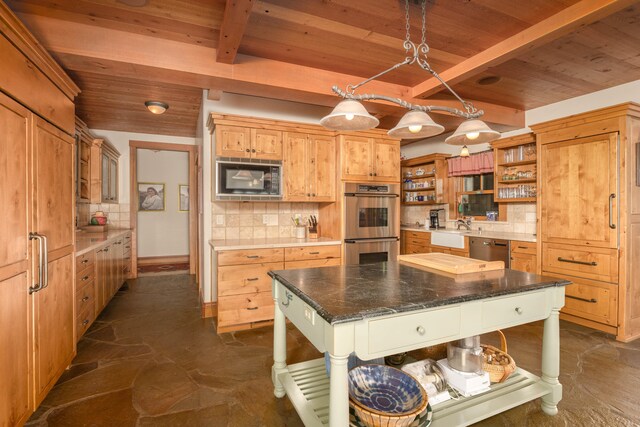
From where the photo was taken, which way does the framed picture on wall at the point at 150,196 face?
toward the camera

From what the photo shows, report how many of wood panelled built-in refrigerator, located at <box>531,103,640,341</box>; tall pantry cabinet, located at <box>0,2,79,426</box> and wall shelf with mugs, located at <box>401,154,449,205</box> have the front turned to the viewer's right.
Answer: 1

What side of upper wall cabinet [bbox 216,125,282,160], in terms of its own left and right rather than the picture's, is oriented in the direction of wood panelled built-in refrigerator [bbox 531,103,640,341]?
left

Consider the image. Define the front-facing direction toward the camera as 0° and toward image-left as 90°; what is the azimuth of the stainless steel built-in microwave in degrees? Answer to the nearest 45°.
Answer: approximately 0°

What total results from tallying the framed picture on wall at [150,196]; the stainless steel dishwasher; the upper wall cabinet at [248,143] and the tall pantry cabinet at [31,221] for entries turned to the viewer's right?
1

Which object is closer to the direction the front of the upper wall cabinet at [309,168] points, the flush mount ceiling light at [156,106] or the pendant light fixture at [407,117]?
the pendant light fixture

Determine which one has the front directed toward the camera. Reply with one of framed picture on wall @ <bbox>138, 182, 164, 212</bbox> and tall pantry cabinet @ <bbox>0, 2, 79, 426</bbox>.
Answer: the framed picture on wall

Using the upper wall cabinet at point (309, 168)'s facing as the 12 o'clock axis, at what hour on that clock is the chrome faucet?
The chrome faucet is roughly at 8 o'clock from the upper wall cabinet.

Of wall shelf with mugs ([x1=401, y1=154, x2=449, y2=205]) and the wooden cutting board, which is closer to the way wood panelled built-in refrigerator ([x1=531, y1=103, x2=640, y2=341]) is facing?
the wooden cutting board

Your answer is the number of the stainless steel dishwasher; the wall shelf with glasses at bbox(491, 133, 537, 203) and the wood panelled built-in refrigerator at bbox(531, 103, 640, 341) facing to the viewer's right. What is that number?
0

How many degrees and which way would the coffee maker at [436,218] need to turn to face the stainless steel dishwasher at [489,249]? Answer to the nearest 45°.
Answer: approximately 90° to its left

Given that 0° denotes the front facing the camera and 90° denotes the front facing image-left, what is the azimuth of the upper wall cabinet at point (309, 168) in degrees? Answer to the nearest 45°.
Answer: approximately 0°

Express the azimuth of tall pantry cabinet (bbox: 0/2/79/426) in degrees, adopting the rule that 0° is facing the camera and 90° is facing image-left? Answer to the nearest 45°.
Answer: approximately 270°

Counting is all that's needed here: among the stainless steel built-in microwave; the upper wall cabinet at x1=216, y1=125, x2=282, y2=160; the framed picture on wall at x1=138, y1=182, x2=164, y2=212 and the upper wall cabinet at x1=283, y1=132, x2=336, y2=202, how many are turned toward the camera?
4

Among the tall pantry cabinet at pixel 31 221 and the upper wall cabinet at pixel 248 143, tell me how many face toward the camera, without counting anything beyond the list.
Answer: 1

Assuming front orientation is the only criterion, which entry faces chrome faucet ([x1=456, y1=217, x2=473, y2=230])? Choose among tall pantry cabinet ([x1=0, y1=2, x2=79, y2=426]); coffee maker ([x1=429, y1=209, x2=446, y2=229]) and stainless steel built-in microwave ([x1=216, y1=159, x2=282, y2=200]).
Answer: the tall pantry cabinet

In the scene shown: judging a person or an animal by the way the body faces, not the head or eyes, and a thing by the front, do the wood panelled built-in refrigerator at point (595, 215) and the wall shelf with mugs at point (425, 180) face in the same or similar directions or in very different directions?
same or similar directions

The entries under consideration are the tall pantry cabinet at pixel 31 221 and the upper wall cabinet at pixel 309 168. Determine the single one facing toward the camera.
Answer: the upper wall cabinet

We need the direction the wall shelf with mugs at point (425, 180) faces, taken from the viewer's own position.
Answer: facing the viewer and to the left of the viewer

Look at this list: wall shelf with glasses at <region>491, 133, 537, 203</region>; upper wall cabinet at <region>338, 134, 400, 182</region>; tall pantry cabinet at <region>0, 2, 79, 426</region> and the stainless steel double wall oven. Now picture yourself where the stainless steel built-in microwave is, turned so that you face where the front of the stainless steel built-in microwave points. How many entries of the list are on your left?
3
